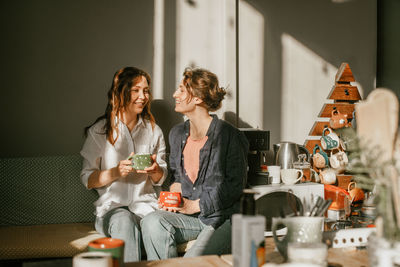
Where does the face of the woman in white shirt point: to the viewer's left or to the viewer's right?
to the viewer's right

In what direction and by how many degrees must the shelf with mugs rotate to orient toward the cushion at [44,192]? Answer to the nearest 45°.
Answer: approximately 45° to its right

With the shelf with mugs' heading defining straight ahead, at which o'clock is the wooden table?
The wooden table is roughly at 12 o'clock from the shelf with mugs.

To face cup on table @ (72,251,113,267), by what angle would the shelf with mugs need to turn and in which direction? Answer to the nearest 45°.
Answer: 0° — it already faces it

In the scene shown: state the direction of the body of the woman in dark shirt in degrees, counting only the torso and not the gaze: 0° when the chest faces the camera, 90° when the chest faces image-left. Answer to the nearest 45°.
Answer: approximately 45°

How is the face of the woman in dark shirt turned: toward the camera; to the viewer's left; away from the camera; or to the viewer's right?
to the viewer's left

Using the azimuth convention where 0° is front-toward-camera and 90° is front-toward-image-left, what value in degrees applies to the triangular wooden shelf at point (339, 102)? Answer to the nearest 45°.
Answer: approximately 0°
